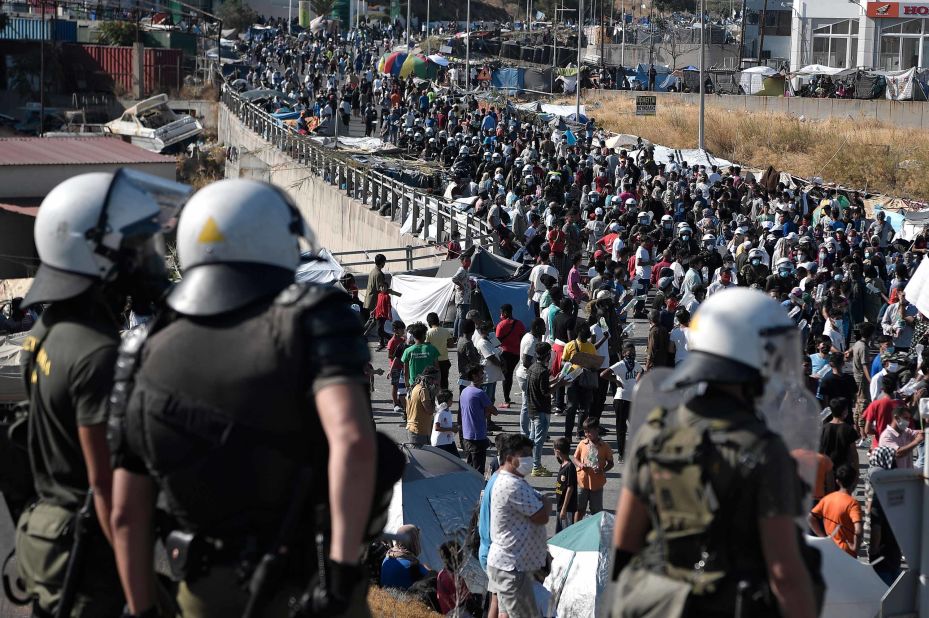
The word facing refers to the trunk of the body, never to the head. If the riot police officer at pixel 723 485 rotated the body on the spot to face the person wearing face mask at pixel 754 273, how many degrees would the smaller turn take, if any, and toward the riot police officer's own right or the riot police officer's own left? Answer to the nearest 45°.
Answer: approximately 45° to the riot police officer's own left

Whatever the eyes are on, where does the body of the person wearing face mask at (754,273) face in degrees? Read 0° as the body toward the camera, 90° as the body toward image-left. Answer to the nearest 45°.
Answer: approximately 0°

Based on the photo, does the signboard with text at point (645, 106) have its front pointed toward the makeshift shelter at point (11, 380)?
yes

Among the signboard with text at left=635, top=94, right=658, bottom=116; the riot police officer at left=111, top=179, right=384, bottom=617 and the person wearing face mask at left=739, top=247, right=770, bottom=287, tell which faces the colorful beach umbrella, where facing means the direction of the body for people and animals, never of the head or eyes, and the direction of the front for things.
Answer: the riot police officer

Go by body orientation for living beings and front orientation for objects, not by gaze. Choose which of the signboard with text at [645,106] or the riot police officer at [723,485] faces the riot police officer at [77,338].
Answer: the signboard with text

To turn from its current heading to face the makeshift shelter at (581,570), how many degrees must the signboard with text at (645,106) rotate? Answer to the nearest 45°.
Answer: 0° — it already faces it

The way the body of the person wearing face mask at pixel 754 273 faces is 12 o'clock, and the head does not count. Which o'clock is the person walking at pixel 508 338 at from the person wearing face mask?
The person walking is roughly at 1 o'clock from the person wearing face mask.

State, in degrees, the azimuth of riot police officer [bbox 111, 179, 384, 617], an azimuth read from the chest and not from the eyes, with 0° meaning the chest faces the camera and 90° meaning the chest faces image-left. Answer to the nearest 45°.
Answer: approximately 180°

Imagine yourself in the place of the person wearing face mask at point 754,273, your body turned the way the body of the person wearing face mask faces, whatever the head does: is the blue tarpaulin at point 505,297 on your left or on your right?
on your right

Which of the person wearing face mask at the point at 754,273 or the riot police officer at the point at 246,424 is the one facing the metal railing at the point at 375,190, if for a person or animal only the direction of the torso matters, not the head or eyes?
the riot police officer

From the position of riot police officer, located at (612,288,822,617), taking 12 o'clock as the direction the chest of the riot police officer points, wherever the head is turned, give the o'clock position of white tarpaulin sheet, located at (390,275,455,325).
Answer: The white tarpaulin sheet is roughly at 10 o'clock from the riot police officer.

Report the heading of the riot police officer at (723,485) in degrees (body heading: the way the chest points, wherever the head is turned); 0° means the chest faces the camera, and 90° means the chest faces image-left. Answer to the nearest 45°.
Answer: approximately 225°

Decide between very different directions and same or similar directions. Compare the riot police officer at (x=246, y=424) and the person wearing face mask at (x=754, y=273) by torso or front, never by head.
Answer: very different directions
